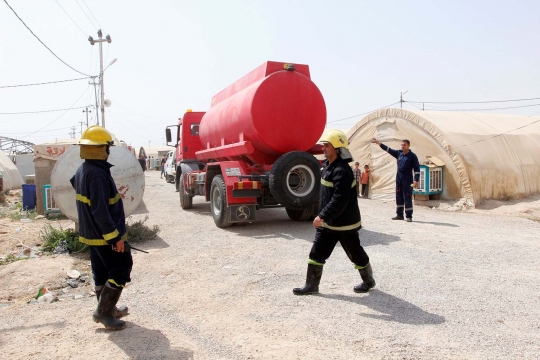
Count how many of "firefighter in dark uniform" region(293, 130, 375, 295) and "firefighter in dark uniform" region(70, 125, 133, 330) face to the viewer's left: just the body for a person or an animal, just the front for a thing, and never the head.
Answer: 1

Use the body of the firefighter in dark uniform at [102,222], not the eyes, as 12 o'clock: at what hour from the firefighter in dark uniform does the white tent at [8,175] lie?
The white tent is roughly at 10 o'clock from the firefighter in dark uniform.

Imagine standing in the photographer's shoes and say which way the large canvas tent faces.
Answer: facing the viewer and to the left of the viewer

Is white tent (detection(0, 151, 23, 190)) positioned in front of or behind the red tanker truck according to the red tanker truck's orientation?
in front

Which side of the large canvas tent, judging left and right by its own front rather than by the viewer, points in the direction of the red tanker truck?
front

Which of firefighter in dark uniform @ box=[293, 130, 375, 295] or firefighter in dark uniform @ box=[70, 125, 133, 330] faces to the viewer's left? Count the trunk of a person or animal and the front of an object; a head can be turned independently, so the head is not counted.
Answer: firefighter in dark uniform @ box=[293, 130, 375, 295]

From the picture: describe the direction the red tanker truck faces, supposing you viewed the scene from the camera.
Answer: facing away from the viewer and to the left of the viewer

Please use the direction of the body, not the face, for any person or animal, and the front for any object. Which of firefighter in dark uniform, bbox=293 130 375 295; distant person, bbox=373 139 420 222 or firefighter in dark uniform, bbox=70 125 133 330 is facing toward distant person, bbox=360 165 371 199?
firefighter in dark uniform, bbox=70 125 133 330

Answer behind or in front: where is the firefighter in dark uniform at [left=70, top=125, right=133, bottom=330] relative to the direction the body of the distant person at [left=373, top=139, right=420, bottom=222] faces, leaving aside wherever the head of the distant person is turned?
in front

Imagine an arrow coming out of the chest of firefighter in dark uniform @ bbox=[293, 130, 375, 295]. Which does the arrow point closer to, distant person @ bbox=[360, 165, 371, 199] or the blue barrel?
the blue barrel

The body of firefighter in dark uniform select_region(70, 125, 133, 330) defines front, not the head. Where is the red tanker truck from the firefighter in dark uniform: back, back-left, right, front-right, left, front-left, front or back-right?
front

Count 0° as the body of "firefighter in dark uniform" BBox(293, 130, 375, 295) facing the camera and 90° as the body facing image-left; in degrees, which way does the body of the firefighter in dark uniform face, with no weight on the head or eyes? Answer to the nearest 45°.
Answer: approximately 90°

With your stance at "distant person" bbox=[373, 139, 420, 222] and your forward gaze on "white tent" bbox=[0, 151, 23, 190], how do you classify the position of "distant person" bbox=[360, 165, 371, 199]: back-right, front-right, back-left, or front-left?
front-right

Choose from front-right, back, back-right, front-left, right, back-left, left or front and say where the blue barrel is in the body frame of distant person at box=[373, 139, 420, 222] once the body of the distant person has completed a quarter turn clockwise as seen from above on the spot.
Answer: front-left

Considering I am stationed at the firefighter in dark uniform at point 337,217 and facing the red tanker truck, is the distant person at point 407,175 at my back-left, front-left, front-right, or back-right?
front-right

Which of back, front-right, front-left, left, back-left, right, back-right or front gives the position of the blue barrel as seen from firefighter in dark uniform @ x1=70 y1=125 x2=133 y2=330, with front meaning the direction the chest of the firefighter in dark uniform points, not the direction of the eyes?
front-left
